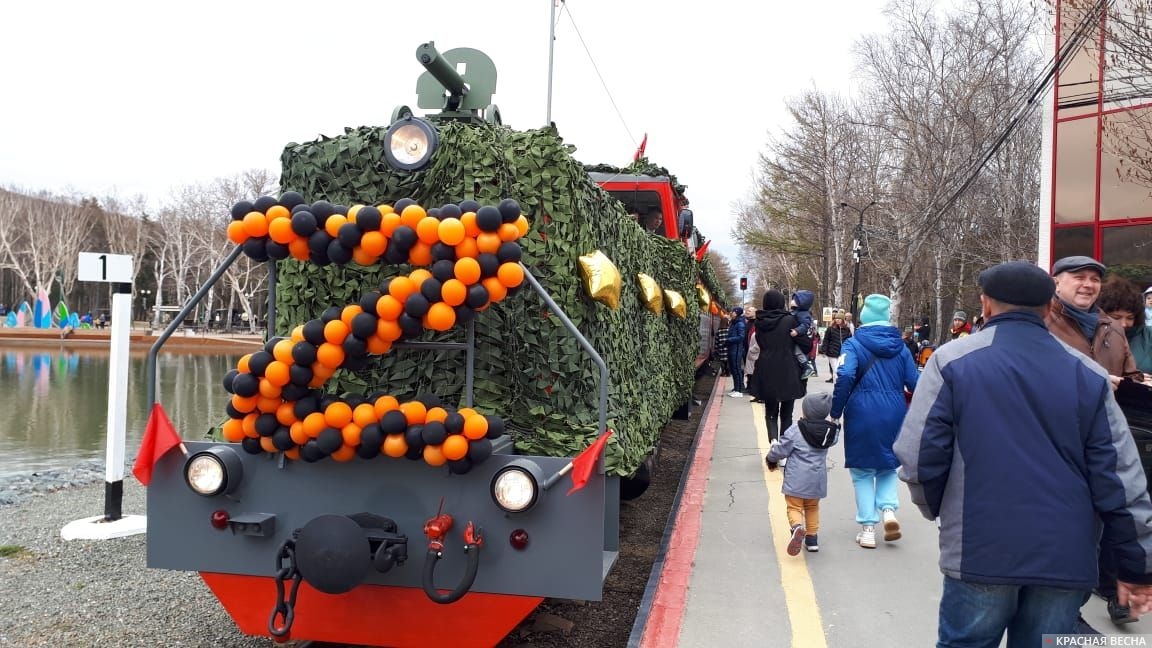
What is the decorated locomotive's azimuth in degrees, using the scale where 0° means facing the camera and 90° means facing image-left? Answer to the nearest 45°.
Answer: approximately 45°

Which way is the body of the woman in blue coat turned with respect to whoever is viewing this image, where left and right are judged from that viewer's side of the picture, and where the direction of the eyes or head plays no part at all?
facing away from the viewer

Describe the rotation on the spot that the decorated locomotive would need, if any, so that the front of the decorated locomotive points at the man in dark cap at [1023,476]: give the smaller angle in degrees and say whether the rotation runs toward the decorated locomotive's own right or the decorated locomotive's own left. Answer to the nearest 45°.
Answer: approximately 90° to the decorated locomotive's own left

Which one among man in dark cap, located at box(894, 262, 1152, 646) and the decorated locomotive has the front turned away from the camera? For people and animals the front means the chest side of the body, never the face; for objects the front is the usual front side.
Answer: the man in dark cap

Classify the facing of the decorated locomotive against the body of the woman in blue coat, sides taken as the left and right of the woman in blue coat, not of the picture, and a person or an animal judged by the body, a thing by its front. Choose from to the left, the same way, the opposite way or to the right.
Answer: the opposite way

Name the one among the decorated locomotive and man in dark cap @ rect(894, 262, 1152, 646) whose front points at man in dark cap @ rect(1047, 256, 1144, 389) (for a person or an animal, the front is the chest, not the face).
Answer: man in dark cap @ rect(894, 262, 1152, 646)

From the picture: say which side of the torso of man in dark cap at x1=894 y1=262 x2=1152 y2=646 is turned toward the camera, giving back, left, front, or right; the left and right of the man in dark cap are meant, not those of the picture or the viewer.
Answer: back

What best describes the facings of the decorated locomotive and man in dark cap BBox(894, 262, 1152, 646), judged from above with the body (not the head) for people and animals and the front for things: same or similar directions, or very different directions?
very different directions

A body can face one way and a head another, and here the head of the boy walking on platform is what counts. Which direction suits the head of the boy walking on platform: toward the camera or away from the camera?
away from the camera

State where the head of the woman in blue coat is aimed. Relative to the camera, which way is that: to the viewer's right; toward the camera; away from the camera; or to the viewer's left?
away from the camera

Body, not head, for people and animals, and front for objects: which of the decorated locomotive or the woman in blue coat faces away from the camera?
the woman in blue coat
